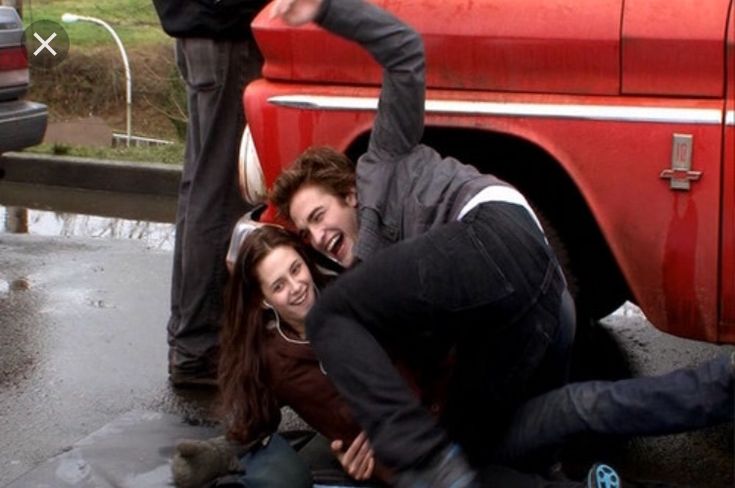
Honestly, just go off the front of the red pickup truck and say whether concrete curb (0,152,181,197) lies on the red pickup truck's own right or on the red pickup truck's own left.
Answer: on the red pickup truck's own right

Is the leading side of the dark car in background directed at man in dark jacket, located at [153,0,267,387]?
no

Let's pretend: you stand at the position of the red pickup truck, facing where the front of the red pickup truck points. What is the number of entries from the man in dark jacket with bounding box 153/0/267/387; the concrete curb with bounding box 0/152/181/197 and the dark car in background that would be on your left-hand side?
0

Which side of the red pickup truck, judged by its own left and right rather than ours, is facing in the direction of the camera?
left

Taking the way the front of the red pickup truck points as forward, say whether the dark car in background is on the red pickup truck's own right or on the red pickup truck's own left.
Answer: on the red pickup truck's own right

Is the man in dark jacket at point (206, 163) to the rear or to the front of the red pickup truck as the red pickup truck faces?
to the front
